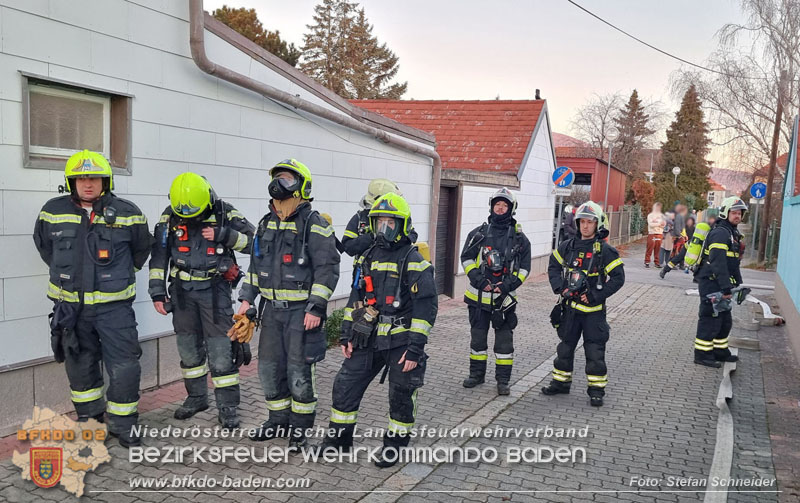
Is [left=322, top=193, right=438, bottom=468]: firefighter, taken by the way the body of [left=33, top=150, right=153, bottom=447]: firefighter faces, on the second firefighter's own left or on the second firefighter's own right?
on the second firefighter's own left

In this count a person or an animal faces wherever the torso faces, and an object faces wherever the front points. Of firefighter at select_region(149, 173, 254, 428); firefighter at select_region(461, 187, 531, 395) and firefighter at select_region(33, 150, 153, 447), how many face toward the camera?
3

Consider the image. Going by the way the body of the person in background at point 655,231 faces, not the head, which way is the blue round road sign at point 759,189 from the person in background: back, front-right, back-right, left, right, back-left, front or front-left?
back-left

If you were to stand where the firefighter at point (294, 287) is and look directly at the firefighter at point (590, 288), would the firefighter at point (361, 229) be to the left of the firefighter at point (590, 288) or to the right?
left

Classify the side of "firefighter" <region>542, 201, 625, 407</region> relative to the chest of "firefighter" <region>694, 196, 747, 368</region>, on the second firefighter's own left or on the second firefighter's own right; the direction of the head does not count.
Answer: on the second firefighter's own right

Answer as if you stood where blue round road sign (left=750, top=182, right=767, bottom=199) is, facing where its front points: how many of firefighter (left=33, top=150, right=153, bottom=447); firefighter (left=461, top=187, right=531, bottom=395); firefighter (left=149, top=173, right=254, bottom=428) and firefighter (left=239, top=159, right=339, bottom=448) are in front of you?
4

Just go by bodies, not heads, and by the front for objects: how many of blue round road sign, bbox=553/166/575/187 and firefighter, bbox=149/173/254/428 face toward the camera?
2
